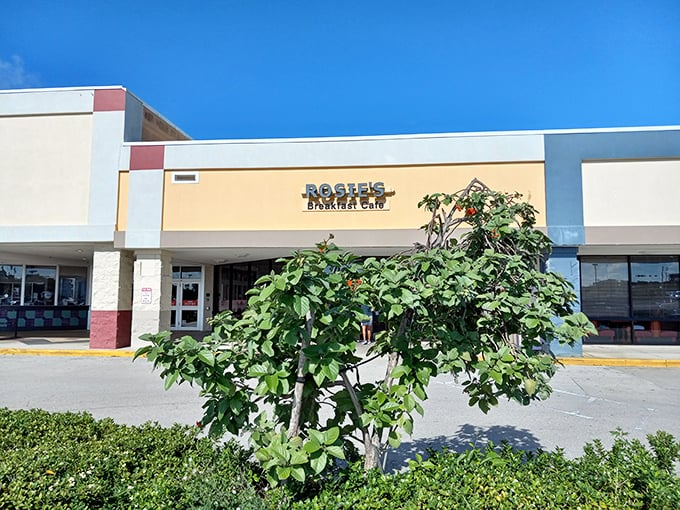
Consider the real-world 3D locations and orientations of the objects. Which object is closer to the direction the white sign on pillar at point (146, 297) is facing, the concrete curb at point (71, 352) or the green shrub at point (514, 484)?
the green shrub

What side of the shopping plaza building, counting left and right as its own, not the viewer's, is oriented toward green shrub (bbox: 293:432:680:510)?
front

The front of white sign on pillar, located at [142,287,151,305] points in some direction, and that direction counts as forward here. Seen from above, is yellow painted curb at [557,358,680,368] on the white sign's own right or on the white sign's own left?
on the white sign's own left

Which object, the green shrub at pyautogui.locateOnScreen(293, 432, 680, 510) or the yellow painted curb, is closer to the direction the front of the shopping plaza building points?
the green shrub

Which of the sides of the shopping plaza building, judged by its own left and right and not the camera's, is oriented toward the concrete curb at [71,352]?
right

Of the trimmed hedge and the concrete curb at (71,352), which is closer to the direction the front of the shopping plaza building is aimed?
the trimmed hedge

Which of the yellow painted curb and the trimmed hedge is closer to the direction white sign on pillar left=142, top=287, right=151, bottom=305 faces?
the trimmed hedge

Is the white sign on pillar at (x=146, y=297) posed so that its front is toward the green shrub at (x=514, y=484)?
yes

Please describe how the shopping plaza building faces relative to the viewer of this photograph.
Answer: facing the viewer

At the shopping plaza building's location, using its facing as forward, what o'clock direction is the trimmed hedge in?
The trimmed hedge is roughly at 12 o'clock from the shopping plaza building.

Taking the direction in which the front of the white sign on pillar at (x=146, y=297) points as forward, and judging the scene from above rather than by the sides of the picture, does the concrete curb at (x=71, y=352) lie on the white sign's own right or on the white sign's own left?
on the white sign's own right
